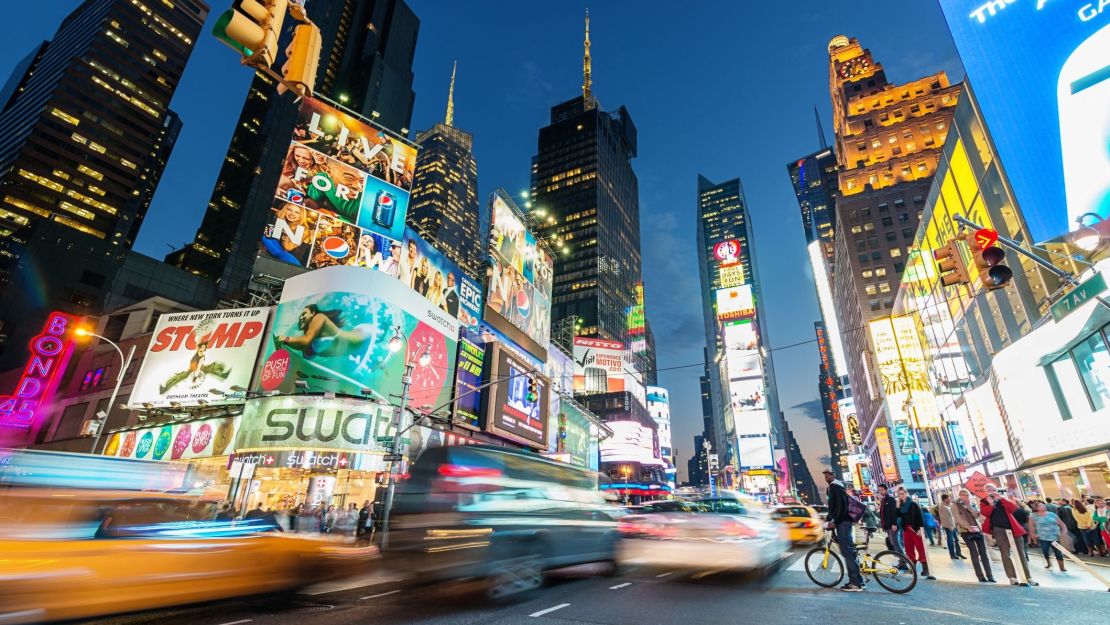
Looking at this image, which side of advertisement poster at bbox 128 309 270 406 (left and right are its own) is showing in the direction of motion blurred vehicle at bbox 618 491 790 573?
front

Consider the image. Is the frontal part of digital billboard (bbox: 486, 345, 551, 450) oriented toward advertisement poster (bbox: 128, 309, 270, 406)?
no

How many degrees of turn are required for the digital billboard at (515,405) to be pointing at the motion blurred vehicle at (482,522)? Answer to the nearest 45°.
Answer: approximately 45° to its right

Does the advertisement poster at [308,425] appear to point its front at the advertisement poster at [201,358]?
no

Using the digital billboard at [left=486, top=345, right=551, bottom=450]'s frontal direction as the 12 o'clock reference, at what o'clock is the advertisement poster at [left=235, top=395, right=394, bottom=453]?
The advertisement poster is roughly at 3 o'clock from the digital billboard.

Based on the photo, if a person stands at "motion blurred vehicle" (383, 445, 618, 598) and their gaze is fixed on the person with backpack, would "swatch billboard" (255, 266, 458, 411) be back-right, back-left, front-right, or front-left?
back-left

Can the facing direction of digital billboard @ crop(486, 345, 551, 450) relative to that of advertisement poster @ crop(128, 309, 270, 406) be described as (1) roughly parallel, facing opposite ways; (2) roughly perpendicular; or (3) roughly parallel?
roughly parallel

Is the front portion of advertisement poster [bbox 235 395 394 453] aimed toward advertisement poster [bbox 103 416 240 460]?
no

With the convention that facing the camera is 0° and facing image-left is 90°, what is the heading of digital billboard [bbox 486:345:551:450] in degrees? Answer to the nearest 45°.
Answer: approximately 315°

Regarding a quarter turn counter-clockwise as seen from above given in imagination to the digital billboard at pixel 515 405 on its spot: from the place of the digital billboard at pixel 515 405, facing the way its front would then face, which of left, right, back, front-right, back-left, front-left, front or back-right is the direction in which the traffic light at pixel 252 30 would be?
back-right

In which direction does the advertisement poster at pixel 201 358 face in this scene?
toward the camera

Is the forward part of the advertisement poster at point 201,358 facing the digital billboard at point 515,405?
no
